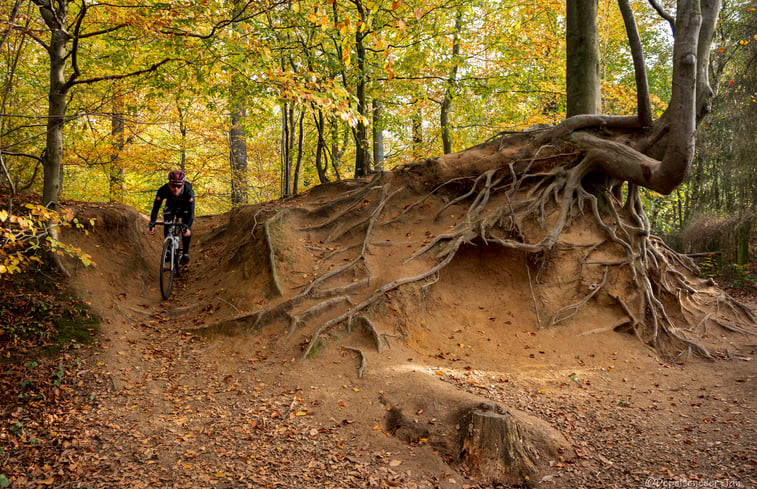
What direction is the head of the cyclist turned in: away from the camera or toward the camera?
toward the camera

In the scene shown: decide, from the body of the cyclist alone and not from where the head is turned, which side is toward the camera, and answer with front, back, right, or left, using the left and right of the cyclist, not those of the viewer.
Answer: front

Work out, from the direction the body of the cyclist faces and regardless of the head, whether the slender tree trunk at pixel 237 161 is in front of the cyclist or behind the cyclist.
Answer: behind

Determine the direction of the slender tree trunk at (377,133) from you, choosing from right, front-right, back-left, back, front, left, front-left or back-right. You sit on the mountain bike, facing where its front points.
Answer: back-left

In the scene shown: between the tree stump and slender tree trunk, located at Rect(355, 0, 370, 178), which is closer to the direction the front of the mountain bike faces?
the tree stump

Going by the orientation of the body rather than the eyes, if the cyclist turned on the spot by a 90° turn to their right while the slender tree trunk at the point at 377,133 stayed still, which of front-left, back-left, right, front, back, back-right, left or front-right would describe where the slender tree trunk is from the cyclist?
back-right

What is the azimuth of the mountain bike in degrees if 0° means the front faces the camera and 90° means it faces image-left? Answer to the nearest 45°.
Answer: approximately 0°

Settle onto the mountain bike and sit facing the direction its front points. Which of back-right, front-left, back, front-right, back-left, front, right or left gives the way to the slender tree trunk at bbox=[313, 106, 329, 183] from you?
back-left

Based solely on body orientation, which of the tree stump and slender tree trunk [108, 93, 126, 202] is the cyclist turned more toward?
the tree stump

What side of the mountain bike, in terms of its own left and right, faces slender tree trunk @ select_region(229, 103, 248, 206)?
back

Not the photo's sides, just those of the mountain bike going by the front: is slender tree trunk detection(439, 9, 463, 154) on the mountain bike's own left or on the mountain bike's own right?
on the mountain bike's own left

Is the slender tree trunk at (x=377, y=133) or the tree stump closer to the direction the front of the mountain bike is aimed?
the tree stump
